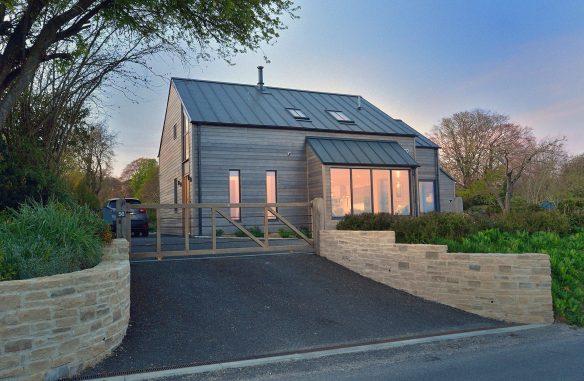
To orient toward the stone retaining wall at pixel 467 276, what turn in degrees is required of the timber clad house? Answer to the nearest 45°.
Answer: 0° — it already faces it

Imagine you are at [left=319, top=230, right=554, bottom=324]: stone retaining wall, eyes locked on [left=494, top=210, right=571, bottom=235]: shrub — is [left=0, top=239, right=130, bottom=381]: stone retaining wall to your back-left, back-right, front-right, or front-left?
back-left

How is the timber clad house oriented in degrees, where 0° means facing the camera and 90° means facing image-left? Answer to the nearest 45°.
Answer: approximately 0°

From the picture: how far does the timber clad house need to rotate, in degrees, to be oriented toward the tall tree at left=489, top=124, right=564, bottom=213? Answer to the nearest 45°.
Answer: approximately 135° to its left

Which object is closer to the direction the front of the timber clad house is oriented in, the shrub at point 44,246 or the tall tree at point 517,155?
the shrub

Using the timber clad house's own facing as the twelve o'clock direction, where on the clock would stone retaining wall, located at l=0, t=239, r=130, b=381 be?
The stone retaining wall is roughly at 12 o'clock from the timber clad house.

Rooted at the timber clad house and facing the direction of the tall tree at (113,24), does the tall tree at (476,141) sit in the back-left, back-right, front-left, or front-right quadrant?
back-left
